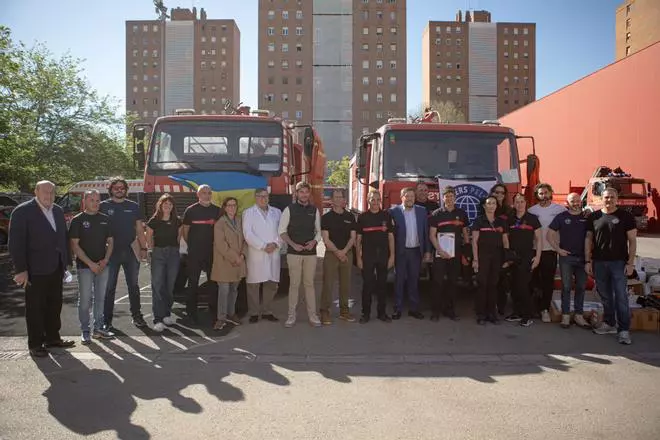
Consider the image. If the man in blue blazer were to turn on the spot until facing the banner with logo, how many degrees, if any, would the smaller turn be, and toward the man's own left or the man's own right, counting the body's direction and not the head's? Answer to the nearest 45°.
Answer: approximately 135° to the man's own left

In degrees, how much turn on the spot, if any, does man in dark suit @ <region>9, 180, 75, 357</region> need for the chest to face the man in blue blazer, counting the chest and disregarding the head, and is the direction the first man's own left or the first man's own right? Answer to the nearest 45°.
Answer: approximately 45° to the first man's own left
